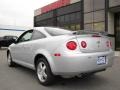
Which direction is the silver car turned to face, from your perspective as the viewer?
facing away from the viewer and to the left of the viewer
